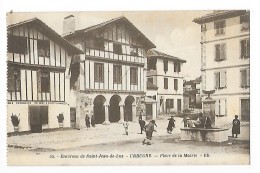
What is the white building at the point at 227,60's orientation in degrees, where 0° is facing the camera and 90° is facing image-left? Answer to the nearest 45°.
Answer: approximately 45°
